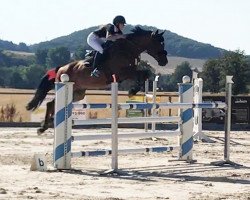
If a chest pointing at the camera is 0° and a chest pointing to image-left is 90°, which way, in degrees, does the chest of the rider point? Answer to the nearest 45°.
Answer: approximately 270°

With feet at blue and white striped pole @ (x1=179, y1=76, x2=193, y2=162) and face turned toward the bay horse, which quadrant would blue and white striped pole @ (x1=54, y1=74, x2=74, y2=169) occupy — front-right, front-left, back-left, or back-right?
front-left

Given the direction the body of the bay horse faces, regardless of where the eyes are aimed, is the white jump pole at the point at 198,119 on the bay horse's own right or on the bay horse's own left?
on the bay horse's own left

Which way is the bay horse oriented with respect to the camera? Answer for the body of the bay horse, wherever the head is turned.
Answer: to the viewer's right

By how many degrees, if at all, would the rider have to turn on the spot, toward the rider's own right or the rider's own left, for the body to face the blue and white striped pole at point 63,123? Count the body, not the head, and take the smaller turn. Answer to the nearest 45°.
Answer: approximately 90° to the rider's own right

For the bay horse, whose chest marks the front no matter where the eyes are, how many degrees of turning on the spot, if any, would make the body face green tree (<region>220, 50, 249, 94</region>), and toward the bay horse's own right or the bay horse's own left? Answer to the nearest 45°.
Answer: approximately 90° to the bay horse's own left

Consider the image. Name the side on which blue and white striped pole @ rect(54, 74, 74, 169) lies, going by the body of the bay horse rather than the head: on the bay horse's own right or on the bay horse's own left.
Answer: on the bay horse's own right
